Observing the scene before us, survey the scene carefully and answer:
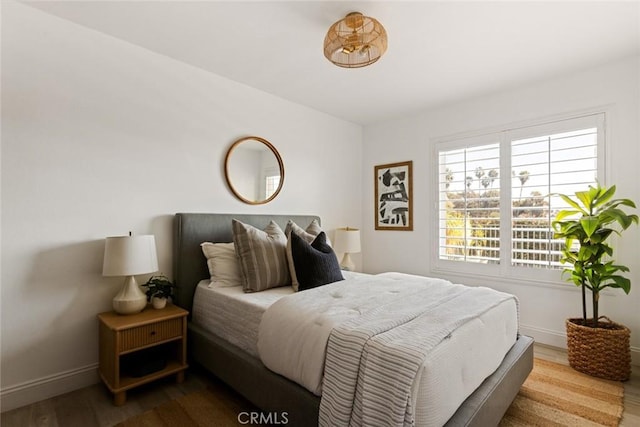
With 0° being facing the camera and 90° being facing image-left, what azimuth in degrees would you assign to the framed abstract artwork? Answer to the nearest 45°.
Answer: approximately 45°

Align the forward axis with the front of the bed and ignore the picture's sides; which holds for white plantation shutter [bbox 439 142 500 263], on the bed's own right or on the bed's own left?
on the bed's own left

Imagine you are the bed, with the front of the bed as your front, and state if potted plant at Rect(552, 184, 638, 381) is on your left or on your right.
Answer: on your left

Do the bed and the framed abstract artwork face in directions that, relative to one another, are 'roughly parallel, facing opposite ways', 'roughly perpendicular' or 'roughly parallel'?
roughly perpendicular

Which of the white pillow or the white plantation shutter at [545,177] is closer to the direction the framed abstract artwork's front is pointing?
the white pillow

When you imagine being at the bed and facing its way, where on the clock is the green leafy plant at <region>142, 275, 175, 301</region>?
The green leafy plant is roughly at 5 o'clock from the bed.

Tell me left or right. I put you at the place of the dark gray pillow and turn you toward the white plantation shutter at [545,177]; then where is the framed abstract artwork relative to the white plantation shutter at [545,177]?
left

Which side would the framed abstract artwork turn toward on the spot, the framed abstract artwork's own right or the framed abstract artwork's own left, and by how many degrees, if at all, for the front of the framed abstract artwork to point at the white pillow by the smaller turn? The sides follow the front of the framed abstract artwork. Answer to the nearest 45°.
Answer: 0° — it already faces it

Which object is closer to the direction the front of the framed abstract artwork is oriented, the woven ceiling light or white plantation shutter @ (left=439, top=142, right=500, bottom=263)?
the woven ceiling light

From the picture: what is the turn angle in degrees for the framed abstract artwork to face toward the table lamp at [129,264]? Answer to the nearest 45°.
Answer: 0° — it already faces it

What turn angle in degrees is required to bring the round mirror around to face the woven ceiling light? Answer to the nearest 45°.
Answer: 0° — it already faces it

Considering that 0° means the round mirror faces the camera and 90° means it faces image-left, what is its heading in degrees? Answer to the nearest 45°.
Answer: approximately 315°
